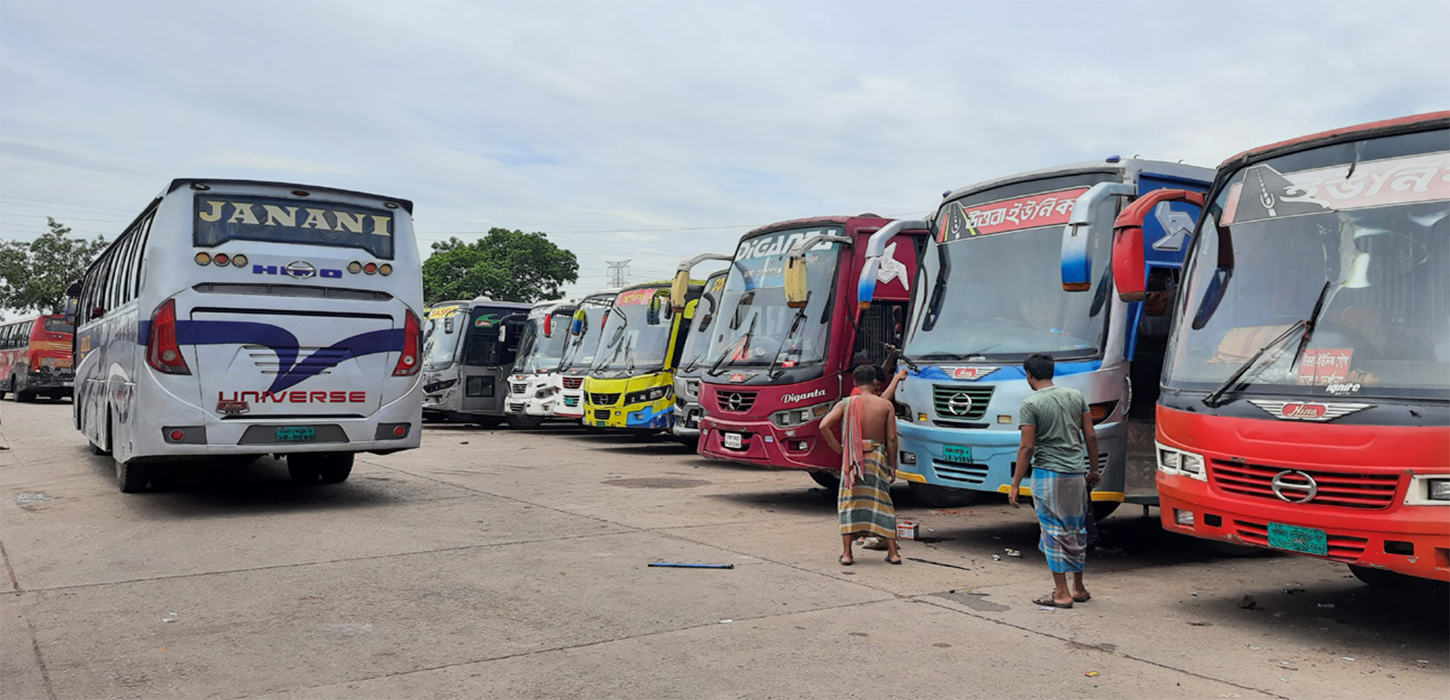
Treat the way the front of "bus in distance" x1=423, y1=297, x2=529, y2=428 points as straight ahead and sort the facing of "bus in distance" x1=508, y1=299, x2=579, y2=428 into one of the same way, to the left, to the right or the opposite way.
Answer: the same way

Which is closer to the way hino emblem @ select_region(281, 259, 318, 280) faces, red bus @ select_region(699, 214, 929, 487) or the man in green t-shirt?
the man in green t-shirt

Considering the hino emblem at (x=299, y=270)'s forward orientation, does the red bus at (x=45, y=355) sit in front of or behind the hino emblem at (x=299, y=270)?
behind

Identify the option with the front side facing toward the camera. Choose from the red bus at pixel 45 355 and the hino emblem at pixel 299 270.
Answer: the hino emblem

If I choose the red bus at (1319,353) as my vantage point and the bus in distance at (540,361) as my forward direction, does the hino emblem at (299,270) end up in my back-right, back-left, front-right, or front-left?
front-left

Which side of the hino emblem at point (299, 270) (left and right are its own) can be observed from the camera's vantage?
front

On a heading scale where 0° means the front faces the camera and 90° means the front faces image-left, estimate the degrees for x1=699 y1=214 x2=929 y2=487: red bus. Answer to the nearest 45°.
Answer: approximately 45°

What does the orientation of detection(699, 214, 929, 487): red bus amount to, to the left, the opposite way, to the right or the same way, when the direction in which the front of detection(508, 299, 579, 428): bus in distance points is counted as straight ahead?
the same way

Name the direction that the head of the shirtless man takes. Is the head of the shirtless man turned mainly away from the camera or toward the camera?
away from the camera

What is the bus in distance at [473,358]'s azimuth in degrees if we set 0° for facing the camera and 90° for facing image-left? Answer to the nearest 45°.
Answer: approximately 45°

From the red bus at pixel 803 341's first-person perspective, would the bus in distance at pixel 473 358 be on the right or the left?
on its right

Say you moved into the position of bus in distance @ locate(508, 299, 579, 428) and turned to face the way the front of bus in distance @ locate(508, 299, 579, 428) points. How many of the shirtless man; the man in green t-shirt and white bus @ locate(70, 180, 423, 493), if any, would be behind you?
0

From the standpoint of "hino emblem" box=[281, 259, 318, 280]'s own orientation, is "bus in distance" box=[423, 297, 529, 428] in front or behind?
behind

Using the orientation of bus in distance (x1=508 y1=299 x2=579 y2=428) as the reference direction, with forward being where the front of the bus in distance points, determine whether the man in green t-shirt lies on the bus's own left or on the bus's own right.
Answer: on the bus's own left
